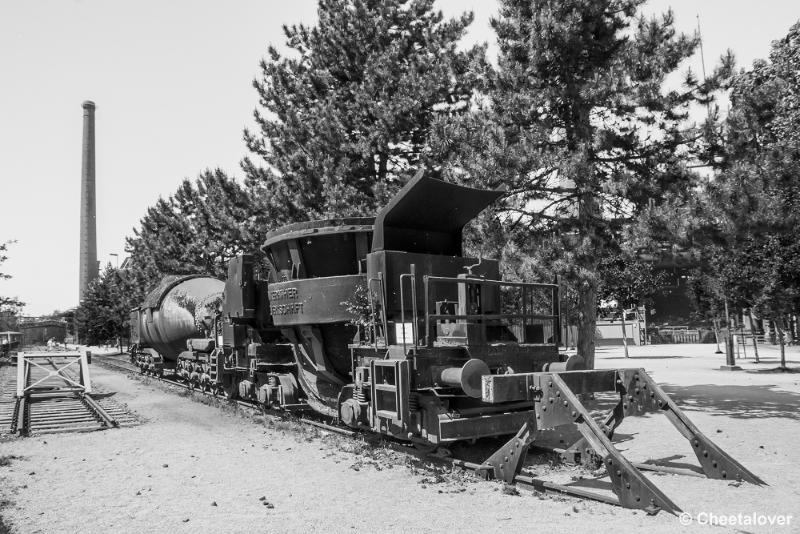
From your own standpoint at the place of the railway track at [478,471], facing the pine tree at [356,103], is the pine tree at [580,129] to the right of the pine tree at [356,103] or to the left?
right

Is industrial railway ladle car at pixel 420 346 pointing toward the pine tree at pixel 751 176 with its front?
no

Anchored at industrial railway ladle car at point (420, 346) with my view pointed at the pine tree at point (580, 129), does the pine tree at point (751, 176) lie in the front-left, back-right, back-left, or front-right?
front-right

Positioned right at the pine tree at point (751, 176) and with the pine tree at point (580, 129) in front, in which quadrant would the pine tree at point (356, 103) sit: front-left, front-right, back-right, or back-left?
front-right

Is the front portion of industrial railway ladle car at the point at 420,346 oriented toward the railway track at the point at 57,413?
no
